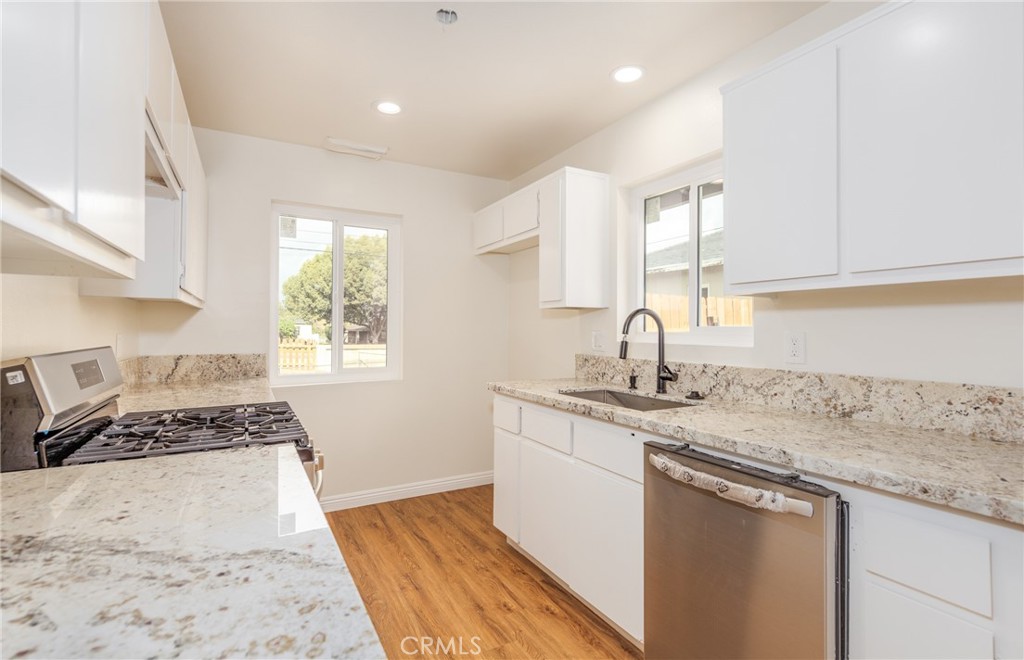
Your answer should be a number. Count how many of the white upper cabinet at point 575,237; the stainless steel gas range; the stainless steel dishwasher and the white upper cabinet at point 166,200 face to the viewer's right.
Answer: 2

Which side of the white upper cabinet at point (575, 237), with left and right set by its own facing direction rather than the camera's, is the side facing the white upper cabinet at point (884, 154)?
left

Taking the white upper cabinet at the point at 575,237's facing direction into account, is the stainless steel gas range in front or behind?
in front

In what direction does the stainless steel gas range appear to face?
to the viewer's right

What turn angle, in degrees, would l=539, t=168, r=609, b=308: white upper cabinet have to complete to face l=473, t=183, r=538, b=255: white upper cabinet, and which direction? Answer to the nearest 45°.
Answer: approximately 90° to its right

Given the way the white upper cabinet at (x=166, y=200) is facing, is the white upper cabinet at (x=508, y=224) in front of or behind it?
in front

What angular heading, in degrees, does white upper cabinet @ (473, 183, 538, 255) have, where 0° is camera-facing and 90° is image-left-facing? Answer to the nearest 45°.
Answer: approximately 45°

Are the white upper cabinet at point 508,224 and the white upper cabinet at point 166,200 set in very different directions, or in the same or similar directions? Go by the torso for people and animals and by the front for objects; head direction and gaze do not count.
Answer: very different directions

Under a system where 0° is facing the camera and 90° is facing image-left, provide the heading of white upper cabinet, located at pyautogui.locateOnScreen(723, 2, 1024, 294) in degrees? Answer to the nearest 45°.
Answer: approximately 45°

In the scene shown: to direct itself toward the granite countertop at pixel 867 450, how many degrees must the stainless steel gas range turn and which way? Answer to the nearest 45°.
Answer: approximately 45° to its right

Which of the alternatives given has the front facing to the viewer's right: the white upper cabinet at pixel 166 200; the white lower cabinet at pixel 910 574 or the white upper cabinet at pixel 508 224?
the white upper cabinet at pixel 166 200

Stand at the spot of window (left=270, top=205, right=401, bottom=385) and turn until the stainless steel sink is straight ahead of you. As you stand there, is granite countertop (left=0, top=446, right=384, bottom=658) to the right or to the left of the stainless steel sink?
right

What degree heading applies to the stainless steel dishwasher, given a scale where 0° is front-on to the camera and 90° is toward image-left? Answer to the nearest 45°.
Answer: approximately 45°
